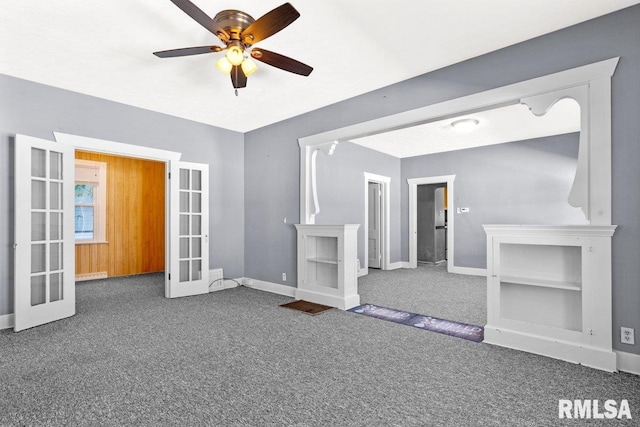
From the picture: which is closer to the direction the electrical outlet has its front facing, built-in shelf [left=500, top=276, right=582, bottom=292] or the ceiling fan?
the ceiling fan

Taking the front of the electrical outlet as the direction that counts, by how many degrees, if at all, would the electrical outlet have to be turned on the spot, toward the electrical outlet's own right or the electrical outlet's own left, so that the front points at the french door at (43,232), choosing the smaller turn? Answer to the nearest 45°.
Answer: approximately 45° to the electrical outlet's own right

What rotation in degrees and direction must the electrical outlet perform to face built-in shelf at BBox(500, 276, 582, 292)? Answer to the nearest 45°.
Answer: approximately 90° to its right

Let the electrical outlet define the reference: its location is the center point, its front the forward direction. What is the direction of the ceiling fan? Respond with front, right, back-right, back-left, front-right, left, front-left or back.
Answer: front-right

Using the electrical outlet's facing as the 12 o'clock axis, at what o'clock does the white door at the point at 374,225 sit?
The white door is roughly at 4 o'clock from the electrical outlet.

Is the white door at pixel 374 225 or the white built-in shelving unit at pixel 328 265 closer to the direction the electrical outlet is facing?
the white built-in shelving unit

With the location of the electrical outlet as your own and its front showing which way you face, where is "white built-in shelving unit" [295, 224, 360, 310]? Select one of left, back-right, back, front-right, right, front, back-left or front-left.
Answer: right

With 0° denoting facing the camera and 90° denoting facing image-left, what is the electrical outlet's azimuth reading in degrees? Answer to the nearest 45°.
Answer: approximately 0°

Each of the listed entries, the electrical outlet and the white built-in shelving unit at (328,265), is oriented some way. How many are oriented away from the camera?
0

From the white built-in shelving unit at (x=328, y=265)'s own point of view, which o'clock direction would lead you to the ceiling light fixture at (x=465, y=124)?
The ceiling light fixture is roughly at 7 o'clock from the white built-in shelving unit.

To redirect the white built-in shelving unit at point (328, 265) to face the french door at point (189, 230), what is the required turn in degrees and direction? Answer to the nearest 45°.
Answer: approximately 45° to its right

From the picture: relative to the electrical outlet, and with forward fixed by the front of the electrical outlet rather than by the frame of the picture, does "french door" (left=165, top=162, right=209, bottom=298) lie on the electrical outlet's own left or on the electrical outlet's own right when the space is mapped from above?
on the electrical outlet's own right

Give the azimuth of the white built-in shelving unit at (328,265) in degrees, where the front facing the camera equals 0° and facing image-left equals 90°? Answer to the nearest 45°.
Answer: approximately 45°
